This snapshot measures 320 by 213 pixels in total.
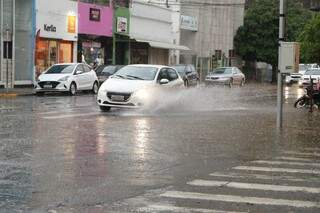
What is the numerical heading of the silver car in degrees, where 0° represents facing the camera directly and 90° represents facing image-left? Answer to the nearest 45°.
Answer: approximately 45°

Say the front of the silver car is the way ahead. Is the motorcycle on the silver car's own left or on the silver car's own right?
on the silver car's own left

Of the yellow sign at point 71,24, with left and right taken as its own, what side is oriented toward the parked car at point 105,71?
front

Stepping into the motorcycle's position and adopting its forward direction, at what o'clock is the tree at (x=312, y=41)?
The tree is roughly at 3 o'clock from the motorcycle.

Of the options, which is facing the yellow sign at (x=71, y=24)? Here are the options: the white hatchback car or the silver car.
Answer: the silver car

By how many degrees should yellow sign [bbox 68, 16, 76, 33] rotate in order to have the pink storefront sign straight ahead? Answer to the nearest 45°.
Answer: approximately 135° to its left

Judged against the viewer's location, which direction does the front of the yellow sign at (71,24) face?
facing the viewer

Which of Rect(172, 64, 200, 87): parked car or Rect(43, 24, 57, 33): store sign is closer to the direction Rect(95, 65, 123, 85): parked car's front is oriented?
the store sign

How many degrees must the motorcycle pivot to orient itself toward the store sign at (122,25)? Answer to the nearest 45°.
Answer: approximately 45° to its right

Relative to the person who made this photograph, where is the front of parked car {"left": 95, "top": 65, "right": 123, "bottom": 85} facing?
facing the viewer and to the left of the viewer

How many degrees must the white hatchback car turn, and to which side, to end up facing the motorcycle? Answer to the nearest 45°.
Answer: approximately 90° to its left

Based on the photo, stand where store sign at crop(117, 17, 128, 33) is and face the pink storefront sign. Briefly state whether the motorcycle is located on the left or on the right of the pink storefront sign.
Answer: left

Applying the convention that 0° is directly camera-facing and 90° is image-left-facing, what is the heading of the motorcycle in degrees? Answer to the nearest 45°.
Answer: approximately 90°
